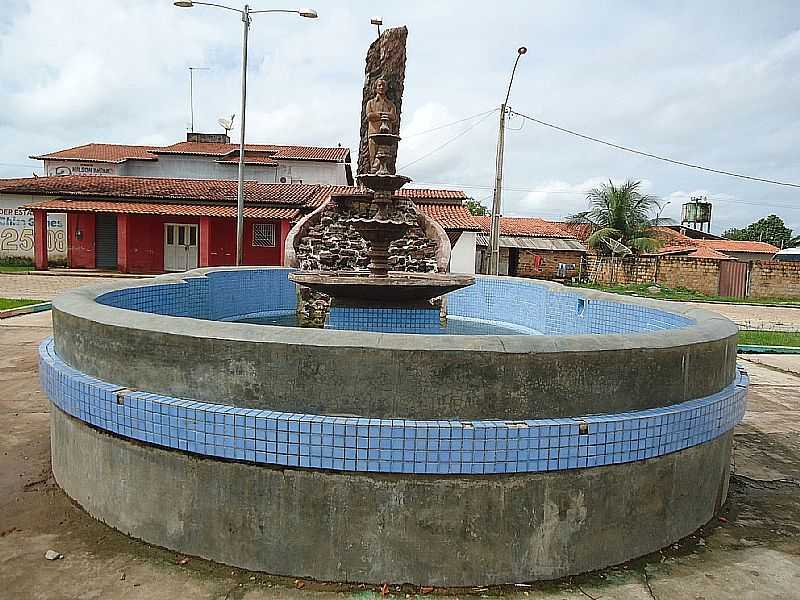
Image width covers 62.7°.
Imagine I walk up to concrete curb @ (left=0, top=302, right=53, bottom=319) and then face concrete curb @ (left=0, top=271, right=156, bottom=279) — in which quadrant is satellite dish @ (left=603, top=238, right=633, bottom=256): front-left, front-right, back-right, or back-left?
front-right

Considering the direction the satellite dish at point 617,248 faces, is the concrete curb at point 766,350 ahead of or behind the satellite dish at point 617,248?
ahead

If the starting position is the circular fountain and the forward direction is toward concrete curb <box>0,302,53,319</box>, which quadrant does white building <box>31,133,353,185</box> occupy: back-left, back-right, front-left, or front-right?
front-right

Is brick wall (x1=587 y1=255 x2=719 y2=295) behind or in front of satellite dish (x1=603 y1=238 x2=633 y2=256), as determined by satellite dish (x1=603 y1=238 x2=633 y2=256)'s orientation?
in front

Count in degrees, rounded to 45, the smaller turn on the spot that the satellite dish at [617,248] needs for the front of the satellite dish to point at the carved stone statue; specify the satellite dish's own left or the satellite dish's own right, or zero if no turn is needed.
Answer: approximately 45° to the satellite dish's own right

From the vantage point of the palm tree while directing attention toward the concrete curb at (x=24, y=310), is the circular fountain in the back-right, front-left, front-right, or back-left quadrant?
front-left
